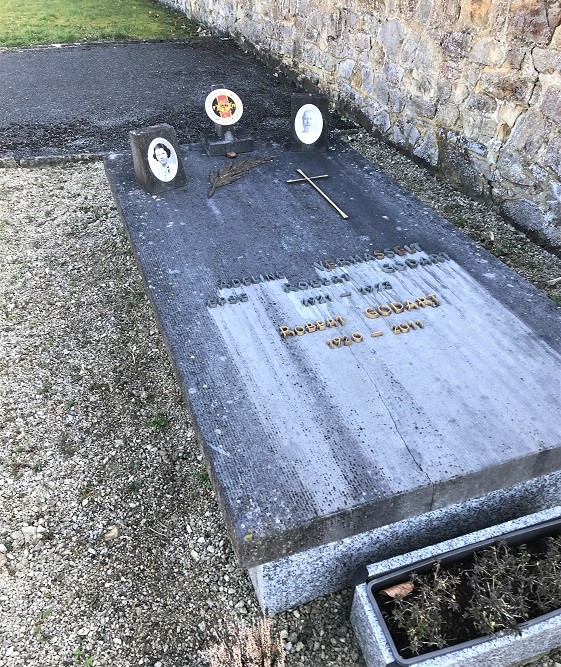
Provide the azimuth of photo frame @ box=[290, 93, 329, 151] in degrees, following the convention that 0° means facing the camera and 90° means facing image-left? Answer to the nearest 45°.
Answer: approximately 0°

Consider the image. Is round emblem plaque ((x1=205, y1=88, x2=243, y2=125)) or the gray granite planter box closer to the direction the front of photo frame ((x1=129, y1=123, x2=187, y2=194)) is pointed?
the gray granite planter box

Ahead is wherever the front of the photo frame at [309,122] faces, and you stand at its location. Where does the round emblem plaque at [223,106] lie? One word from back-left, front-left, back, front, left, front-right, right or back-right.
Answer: right

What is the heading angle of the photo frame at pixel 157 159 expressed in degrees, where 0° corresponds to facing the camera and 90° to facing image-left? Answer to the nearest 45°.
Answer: approximately 315°

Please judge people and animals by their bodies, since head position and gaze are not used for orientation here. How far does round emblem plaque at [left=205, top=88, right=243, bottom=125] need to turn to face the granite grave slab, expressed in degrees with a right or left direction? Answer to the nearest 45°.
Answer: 0° — it already faces it

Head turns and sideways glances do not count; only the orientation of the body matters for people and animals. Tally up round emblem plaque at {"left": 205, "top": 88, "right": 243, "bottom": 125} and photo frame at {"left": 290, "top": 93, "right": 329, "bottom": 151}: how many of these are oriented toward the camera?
2

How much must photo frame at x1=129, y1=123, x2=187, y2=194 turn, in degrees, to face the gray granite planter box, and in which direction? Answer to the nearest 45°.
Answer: approximately 45° to its right

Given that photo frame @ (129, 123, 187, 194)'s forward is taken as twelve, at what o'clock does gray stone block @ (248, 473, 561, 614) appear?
The gray stone block is roughly at 1 o'clock from the photo frame.

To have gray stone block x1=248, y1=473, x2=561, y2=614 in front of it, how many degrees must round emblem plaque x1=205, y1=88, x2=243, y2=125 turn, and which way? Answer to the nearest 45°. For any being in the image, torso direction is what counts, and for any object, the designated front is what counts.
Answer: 0° — it already faces it

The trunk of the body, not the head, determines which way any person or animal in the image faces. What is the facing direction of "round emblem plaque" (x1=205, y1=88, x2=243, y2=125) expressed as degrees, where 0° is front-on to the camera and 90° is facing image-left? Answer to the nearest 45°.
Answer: approximately 0°
